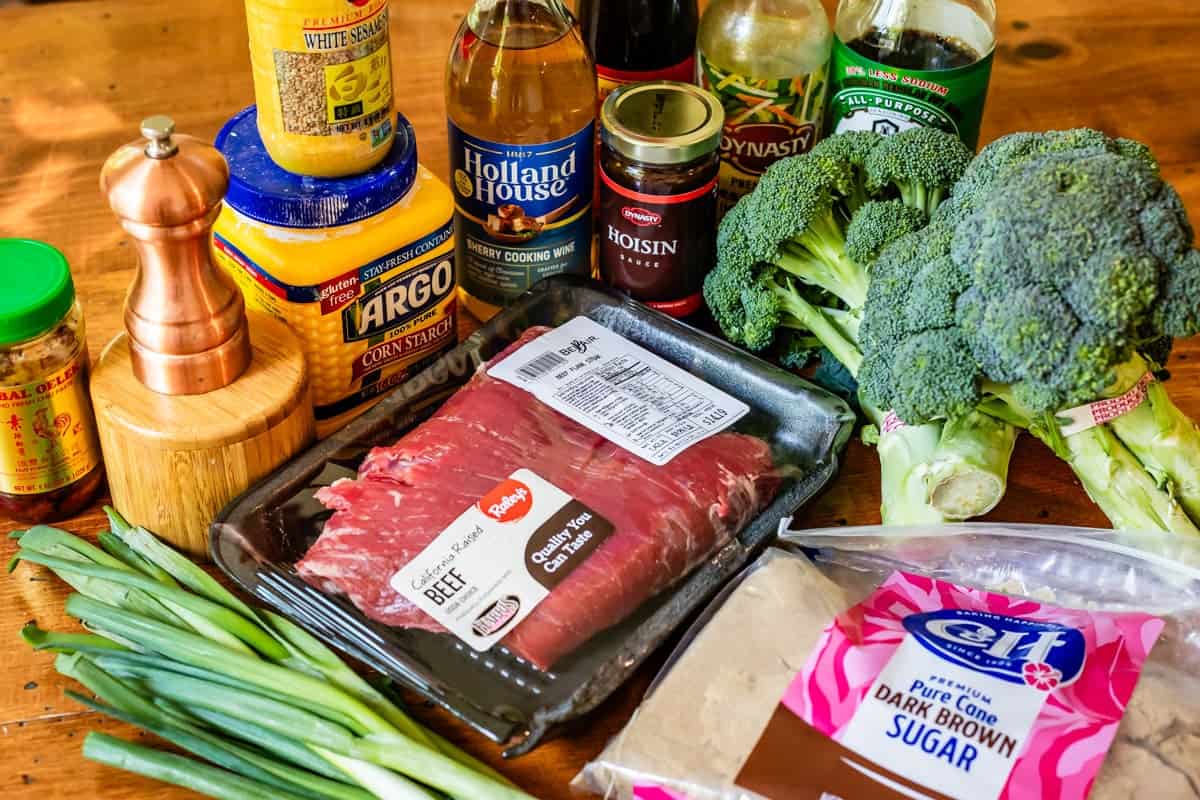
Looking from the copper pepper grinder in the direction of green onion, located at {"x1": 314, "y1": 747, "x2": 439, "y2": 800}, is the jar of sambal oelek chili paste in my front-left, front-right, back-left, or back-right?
back-right

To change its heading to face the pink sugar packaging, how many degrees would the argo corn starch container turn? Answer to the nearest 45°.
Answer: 0° — it already faces it

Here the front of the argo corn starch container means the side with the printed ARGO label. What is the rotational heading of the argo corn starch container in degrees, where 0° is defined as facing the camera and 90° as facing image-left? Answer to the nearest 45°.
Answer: approximately 315°

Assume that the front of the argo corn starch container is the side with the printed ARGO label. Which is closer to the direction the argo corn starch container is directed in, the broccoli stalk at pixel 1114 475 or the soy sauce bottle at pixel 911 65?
the broccoli stalk
